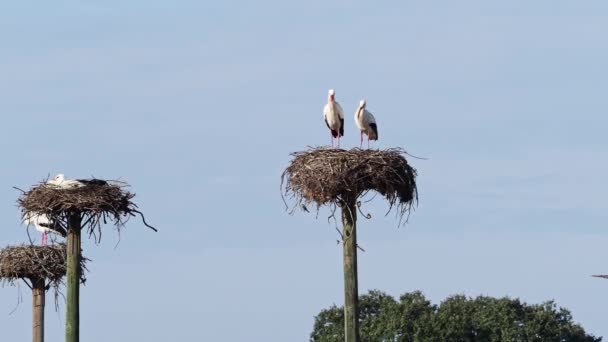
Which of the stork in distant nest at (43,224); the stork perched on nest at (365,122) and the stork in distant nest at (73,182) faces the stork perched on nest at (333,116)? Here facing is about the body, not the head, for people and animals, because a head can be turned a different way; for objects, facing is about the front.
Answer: the stork perched on nest at (365,122)

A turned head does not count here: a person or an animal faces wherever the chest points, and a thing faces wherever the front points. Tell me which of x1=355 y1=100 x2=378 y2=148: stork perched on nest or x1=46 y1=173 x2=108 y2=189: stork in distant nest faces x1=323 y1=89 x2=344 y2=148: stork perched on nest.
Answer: x1=355 y1=100 x2=378 y2=148: stork perched on nest

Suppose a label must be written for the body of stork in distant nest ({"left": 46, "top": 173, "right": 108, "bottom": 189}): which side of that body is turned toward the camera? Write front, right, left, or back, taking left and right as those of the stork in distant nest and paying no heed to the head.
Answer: left

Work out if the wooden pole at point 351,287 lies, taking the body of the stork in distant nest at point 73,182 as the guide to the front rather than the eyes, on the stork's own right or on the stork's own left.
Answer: on the stork's own left

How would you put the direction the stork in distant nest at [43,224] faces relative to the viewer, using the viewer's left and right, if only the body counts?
facing to the left of the viewer
